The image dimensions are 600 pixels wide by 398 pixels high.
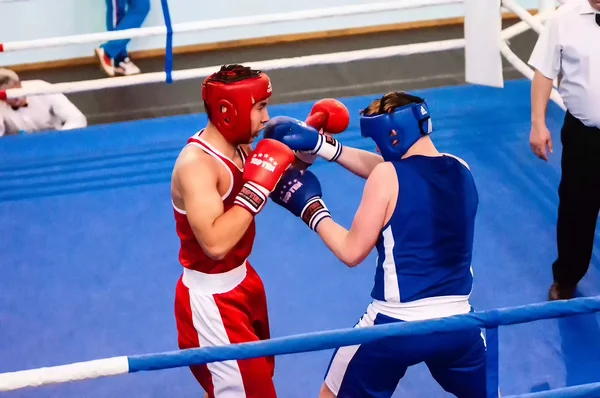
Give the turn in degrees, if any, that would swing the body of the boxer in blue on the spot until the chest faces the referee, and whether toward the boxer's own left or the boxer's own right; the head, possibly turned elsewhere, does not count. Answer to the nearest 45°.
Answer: approximately 90° to the boxer's own right

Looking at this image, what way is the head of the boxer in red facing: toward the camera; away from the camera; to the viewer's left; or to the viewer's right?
to the viewer's right

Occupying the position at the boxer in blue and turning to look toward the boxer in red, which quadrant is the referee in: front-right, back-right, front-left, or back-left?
back-right

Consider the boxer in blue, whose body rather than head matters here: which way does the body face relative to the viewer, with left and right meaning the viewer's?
facing away from the viewer and to the left of the viewer

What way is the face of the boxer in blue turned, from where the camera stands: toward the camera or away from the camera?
away from the camera
